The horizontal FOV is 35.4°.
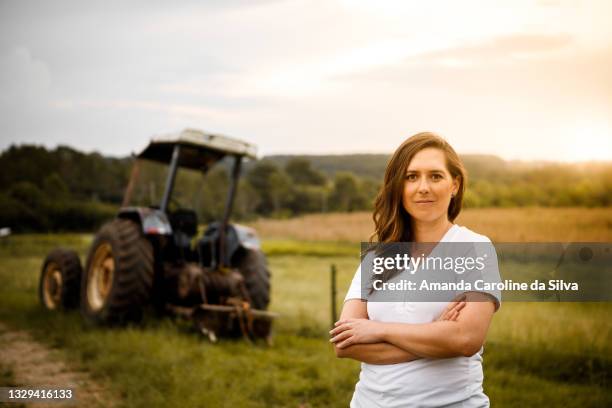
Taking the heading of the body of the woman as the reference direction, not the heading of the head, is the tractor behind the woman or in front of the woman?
behind

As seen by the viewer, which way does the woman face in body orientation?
toward the camera

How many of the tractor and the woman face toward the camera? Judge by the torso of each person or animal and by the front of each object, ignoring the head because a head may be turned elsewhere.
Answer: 1

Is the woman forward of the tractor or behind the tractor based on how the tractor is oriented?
behind

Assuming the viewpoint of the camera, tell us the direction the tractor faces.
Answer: facing away from the viewer and to the left of the viewer
